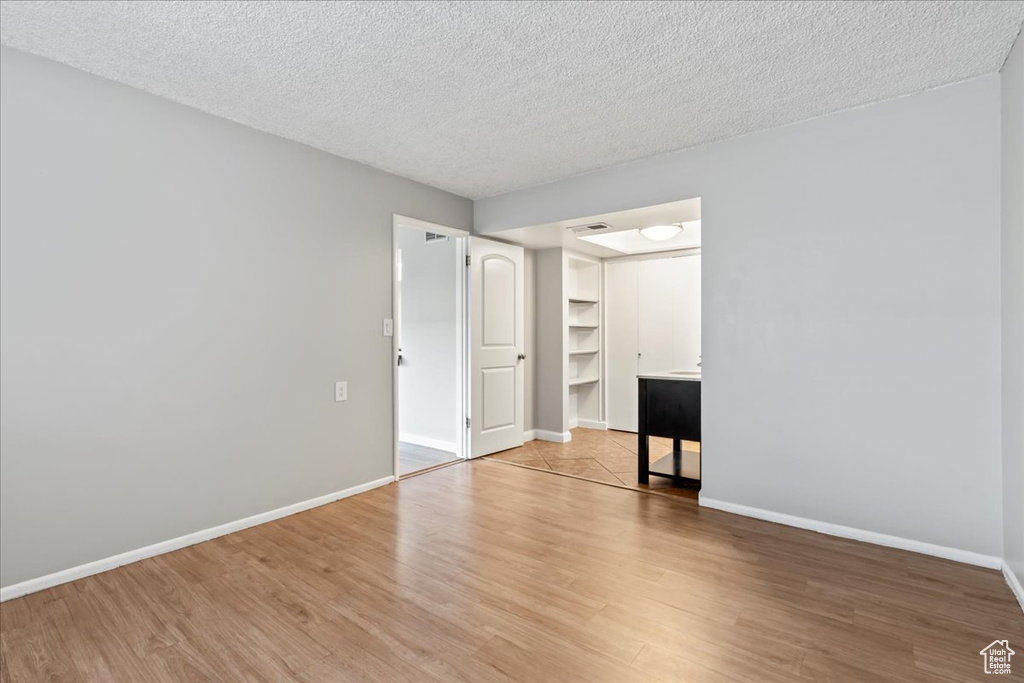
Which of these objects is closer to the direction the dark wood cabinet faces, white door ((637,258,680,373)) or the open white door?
the open white door

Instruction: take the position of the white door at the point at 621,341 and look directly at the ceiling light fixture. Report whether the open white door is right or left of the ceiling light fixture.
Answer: right

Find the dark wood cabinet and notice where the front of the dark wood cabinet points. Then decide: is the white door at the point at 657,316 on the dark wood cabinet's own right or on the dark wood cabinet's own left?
on the dark wood cabinet's own right

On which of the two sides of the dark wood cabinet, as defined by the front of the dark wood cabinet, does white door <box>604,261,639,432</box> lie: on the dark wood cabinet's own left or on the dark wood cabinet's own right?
on the dark wood cabinet's own right
